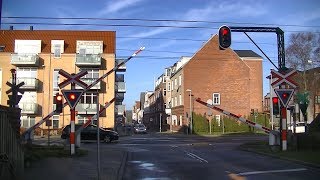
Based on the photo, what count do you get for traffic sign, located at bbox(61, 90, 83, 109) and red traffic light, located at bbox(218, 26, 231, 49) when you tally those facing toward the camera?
2

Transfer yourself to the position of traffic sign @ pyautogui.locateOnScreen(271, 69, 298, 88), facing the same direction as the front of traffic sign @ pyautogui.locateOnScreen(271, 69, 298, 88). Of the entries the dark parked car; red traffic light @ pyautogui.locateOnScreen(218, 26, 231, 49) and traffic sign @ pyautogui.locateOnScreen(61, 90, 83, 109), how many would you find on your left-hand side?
0

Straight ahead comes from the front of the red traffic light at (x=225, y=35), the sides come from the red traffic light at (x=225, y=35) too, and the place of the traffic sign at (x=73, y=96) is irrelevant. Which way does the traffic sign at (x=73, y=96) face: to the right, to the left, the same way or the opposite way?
the same way

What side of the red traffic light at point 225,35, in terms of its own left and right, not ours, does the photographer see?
front

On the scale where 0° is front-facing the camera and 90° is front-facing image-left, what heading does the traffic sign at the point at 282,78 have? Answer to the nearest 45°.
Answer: approximately 0°

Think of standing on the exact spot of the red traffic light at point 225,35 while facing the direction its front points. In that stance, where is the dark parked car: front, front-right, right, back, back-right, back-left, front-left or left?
back-right

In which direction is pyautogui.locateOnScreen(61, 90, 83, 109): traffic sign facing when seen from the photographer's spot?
facing the viewer

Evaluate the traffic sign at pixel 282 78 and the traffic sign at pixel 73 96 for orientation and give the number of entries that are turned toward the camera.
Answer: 2

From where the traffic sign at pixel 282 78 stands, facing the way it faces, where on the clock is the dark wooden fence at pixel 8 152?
The dark wooden fence is roughly at 1 o'clock from the traffic sign.

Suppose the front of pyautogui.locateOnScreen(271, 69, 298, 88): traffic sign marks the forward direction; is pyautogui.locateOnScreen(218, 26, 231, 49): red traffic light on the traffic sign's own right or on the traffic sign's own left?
on the traffic sign's own right

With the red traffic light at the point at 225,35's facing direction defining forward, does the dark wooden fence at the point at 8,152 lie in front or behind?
in front

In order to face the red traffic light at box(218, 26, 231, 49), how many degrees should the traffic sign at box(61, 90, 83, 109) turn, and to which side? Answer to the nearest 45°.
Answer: approximately 135° to its left

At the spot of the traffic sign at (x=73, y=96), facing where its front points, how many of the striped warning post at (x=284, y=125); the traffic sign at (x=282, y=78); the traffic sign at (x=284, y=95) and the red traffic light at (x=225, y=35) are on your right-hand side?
0

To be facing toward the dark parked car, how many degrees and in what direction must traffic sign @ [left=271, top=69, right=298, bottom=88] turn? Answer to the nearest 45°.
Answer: approximately 135° to its right

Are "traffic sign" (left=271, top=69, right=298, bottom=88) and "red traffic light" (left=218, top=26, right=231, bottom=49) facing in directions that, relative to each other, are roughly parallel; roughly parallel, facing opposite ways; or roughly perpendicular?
roughly parallel

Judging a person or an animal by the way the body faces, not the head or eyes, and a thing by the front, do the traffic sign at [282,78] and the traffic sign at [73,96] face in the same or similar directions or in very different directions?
same or similar directions
